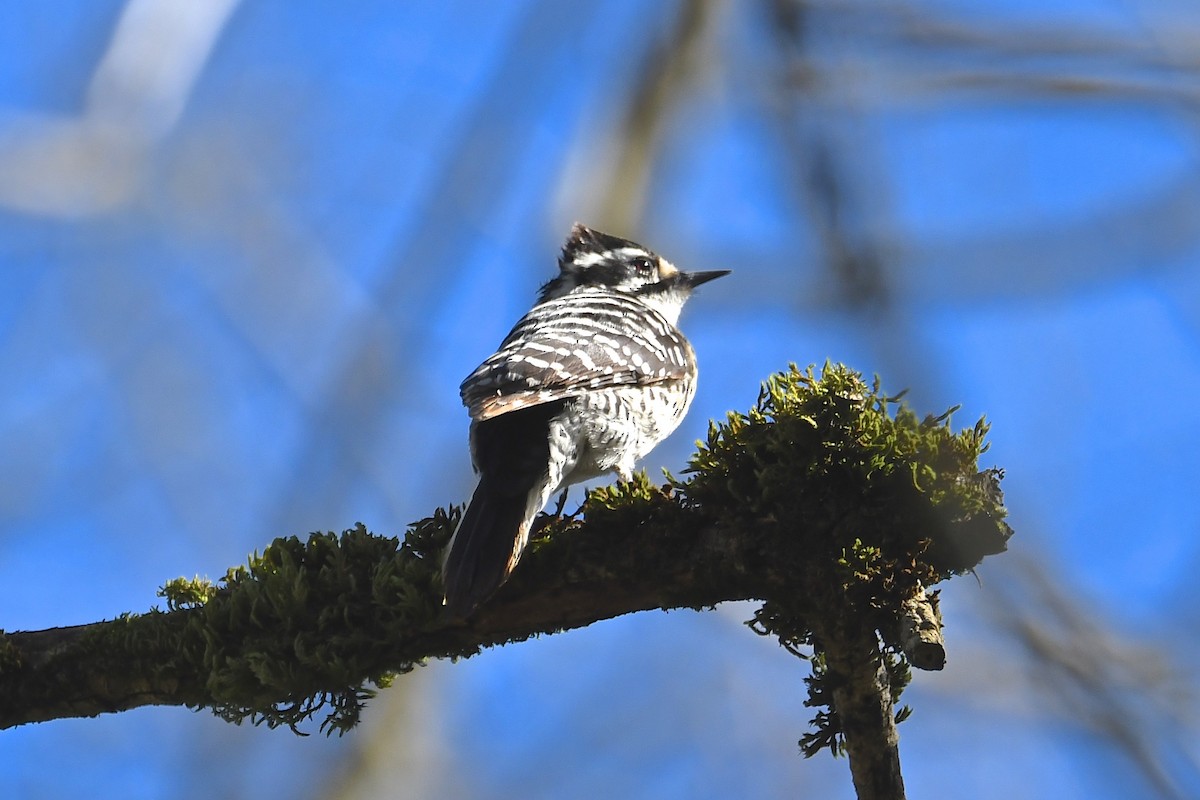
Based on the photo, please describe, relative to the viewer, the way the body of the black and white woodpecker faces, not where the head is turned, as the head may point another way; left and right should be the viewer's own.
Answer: facing away from the viewer and to the right of the viewer
